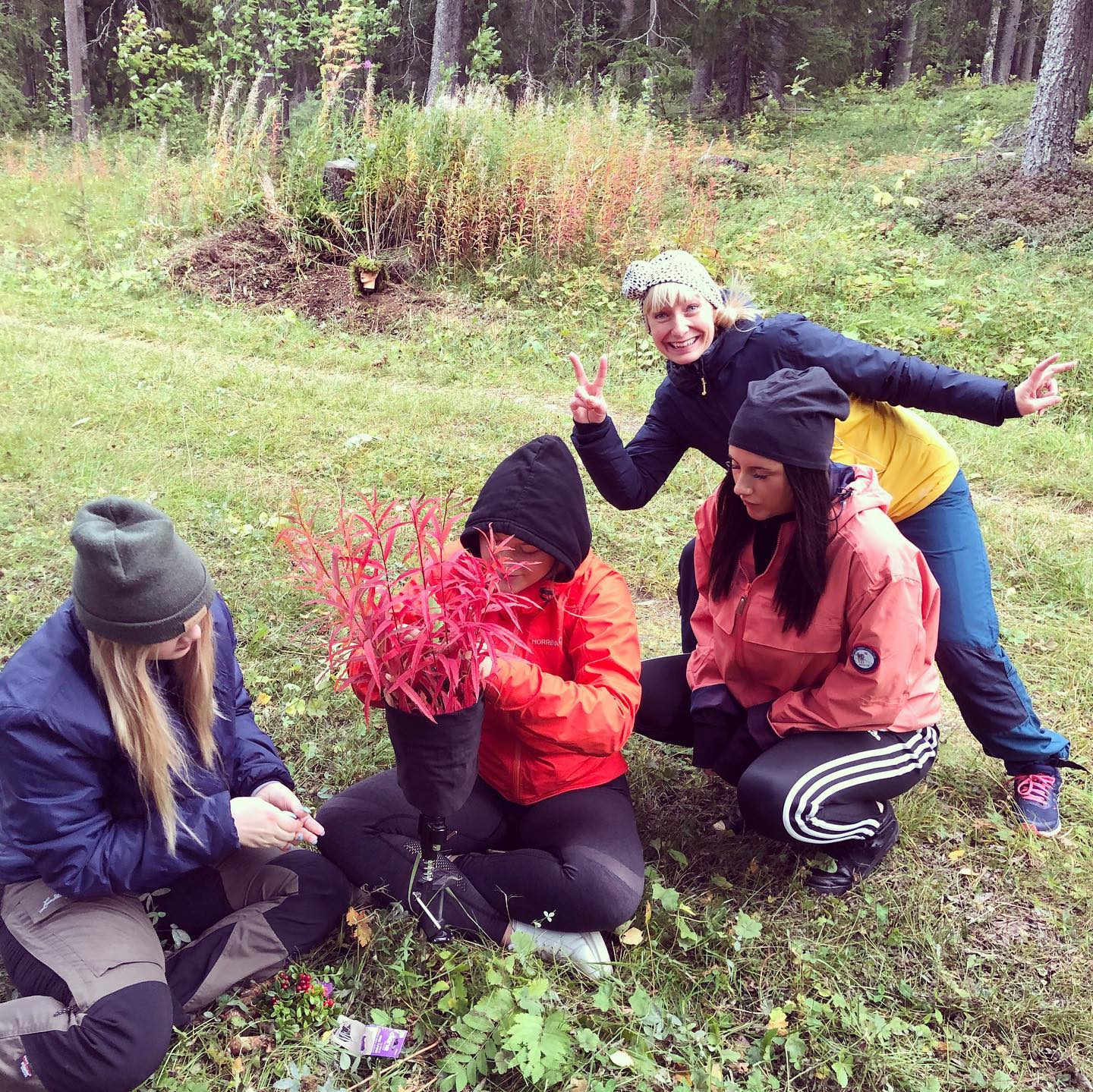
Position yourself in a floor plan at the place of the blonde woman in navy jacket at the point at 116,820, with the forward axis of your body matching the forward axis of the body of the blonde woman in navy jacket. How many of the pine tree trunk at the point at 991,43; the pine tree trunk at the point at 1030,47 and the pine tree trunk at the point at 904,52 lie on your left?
3

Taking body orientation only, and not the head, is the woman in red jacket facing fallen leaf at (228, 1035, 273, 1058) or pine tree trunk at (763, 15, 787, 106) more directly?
the fallen leaf

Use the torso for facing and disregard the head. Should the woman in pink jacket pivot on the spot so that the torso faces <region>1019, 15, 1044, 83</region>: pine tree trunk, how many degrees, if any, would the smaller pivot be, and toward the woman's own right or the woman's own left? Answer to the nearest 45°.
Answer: approximately 135° to the woman's own right

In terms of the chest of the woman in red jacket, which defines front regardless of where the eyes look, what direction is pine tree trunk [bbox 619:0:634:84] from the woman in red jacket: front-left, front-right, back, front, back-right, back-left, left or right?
back-right

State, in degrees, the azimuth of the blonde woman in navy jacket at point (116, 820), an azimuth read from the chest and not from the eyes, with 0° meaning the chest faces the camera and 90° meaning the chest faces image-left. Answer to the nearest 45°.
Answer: approximately 315°

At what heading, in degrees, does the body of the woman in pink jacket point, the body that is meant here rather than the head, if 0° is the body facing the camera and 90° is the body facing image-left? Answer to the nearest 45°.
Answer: approximately 45°

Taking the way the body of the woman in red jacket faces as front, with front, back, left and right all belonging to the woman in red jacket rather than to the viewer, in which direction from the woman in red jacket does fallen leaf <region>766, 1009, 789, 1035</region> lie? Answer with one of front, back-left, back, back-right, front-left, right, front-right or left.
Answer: left

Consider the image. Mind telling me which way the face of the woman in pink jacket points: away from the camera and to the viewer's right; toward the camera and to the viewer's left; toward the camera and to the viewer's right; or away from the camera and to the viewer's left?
toward the camera and to the viewer's left

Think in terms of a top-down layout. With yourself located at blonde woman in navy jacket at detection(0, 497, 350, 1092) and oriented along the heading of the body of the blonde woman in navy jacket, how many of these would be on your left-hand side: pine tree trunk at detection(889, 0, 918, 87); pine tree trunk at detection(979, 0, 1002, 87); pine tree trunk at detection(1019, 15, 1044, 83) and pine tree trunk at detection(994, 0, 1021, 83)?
4

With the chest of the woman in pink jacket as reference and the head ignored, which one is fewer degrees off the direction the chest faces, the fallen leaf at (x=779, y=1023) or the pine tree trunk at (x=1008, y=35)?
the fallen leaf

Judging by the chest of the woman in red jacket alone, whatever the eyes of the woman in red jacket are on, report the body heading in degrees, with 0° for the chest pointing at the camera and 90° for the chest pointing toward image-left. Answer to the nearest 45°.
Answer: approximately 45°

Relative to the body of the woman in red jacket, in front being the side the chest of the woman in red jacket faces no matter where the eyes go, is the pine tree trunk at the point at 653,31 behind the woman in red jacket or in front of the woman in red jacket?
behind
